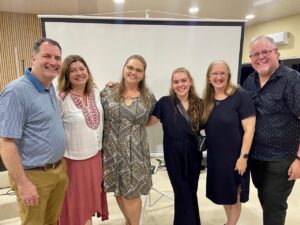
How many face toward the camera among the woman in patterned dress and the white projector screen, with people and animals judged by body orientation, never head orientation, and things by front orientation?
2

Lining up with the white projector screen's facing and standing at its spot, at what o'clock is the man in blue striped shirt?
The man in blue striped shirt is roughly at 1 o'clock from the white projector screen.

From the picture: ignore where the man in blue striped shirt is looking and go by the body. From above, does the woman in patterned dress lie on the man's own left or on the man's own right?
on the man's own left

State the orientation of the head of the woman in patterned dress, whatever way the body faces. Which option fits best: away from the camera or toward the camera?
toward the camera

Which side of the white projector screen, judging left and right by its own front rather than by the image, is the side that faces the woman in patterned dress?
front

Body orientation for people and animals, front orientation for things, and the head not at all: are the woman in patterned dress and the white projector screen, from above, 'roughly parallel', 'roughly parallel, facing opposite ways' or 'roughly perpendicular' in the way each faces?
roughly parallel

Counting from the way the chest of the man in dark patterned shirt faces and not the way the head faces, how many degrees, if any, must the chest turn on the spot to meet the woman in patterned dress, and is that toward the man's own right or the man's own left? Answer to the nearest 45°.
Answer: approximately 45° to the man's own right

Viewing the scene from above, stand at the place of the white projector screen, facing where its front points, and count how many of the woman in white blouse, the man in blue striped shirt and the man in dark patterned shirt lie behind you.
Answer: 0

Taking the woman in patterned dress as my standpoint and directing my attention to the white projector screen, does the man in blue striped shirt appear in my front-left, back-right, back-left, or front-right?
back-left

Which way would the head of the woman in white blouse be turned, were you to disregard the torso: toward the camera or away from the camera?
toward the camera

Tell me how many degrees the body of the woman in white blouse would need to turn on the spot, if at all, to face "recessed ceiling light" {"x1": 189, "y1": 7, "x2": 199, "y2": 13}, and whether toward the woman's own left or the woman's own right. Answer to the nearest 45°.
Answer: approximately 90° to the woman's own left

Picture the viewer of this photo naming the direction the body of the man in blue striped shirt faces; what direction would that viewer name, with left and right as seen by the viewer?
facing the viewer and to the right of the viewer

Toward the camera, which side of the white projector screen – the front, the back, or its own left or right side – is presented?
front

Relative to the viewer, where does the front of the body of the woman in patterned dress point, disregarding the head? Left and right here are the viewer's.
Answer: facing the viewer
